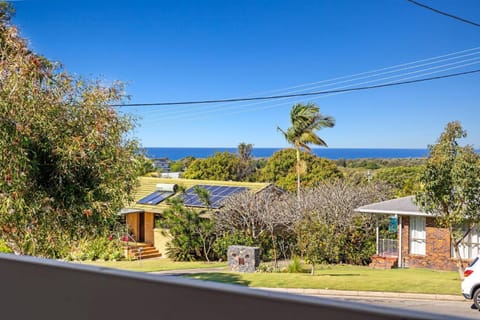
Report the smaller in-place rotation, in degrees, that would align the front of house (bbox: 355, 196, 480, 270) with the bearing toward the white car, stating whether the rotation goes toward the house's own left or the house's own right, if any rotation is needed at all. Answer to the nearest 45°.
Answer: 0° — it already faces it

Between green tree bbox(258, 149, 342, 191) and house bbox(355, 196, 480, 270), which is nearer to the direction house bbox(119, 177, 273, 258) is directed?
the house

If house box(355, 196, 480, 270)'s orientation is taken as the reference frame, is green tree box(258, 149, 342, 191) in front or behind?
behind

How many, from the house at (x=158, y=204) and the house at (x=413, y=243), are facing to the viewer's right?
0
